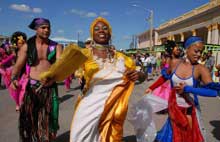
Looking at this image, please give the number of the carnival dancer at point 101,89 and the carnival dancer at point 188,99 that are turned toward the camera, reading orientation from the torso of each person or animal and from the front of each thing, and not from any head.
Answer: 2

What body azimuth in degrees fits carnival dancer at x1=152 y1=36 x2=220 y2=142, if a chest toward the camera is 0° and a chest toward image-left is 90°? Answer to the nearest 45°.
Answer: approximately 0°

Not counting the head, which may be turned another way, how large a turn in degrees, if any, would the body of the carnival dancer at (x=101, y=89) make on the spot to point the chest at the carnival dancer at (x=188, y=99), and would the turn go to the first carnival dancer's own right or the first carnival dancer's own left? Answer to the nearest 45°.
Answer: approximately 90° to the first carnival dancer's own left

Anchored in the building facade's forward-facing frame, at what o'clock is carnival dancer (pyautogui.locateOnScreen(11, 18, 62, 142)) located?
The carnival dancer is roughly at 11 o'clock from the building facade.

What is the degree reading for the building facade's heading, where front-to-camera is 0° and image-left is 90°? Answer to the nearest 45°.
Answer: approximately 45°

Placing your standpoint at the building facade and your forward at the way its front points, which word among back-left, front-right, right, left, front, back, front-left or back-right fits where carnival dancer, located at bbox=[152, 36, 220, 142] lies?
front-left

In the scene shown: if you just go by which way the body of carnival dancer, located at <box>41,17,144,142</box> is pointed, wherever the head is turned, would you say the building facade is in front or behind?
behind
